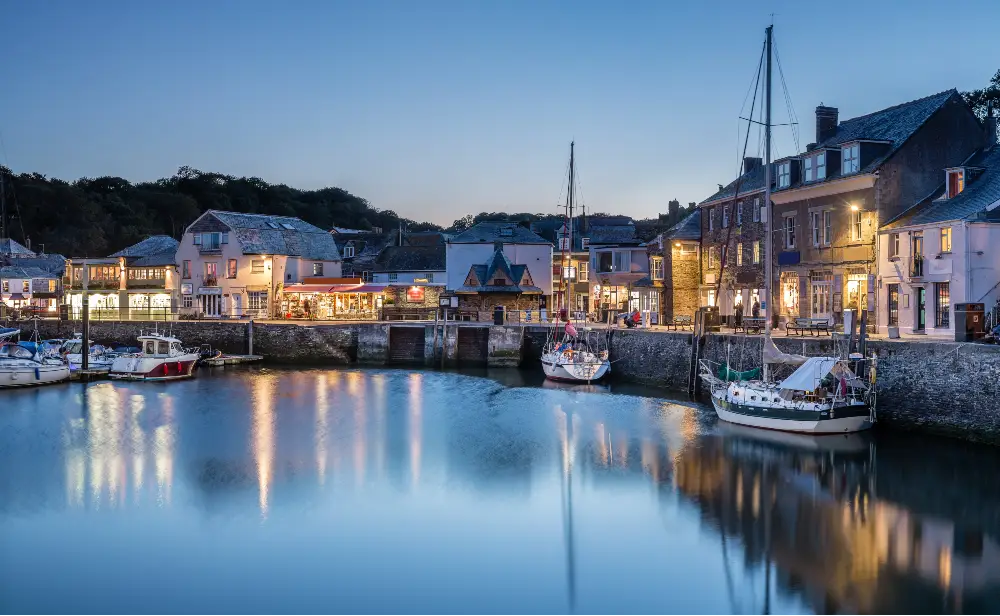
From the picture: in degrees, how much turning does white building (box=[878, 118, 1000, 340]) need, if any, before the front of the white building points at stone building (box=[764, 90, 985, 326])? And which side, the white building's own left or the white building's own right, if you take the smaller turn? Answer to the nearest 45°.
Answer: approximately 90° to the white building's own right

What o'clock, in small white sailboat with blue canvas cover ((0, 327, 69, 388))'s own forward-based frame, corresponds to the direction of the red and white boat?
The red and white boat is roughly at 12 o'clock from the small white sailboat with blue canvas cover.

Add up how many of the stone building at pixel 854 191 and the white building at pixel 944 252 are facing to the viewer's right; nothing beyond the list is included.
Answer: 0

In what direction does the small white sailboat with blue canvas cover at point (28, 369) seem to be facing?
to the viewer's right

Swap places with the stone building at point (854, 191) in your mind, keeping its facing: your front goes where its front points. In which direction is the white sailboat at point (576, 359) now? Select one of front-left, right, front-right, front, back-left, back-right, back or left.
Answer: front-right

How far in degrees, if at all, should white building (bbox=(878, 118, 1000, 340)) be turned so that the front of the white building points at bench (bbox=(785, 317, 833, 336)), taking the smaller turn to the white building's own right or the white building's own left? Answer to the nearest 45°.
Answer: approximately 45° to the white building's own right

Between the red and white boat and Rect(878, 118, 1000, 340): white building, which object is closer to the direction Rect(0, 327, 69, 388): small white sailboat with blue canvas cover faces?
the red and white boat

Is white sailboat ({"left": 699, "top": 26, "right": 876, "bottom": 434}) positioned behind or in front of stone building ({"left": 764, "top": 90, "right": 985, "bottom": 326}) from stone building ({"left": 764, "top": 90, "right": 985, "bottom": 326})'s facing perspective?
in front
